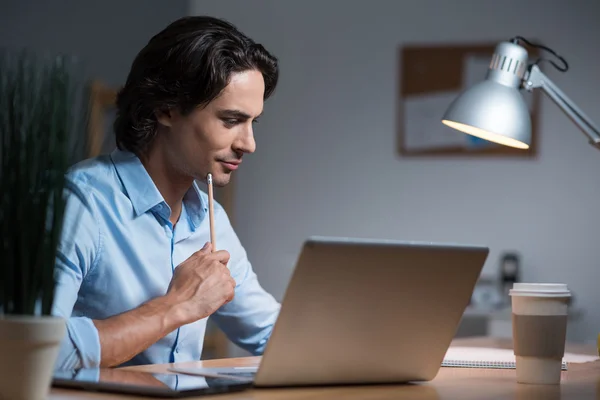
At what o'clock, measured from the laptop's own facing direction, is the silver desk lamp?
The silver desk lamp is roughly at 2 o'clock from the laptop.

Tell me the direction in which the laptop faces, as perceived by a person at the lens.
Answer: facing away from the viewer and to the left of the viewer

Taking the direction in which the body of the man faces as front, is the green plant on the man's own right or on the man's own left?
on the man's own right

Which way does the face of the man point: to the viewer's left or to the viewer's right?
to the viewer's right

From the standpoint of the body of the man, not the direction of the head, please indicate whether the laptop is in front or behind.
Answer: in front

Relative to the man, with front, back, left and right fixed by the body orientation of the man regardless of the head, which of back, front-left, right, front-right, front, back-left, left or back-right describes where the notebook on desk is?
front

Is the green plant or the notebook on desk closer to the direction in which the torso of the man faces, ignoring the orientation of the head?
the notebook on desk

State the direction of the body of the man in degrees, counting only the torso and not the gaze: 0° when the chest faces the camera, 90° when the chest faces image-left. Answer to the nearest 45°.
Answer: approximately 315°

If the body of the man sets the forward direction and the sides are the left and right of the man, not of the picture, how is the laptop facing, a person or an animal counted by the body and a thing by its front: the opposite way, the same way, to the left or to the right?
the opposite way

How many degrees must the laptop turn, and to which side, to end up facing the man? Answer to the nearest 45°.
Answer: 0° — it already faces them

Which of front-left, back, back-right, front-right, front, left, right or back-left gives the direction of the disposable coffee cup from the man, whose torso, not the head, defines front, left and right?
front
